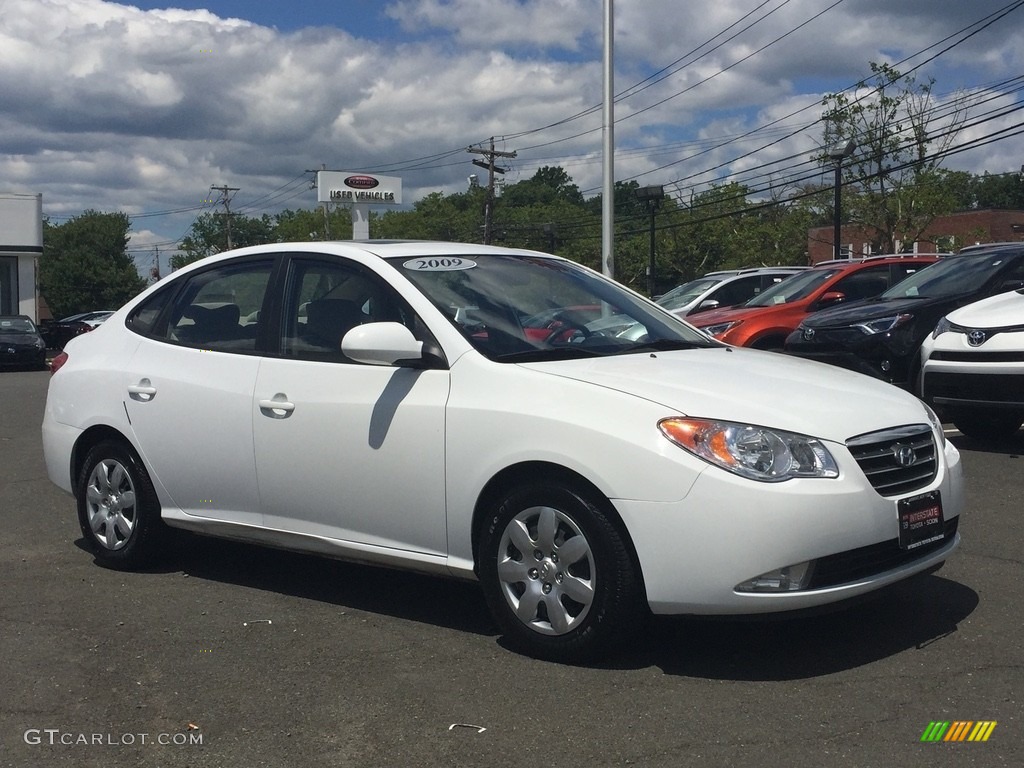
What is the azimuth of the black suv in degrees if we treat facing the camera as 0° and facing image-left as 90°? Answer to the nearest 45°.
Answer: approximately 45°

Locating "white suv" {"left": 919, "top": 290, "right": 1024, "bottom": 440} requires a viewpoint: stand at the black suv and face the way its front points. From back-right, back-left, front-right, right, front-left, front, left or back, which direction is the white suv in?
front-left

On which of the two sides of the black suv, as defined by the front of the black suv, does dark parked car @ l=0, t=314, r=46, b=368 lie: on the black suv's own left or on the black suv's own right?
on the black suv's own right

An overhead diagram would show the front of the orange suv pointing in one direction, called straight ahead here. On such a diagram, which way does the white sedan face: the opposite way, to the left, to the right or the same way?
to the left

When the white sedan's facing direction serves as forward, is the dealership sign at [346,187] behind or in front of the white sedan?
behind

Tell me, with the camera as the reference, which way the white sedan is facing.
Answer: facing the viewer and to the right of the viewer

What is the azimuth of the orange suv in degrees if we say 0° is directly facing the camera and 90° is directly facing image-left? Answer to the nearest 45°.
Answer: approximately 45°

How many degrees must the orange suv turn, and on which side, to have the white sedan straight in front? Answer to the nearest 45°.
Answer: approximately 45° to its left

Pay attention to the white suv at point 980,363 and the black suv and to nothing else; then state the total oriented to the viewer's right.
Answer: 0

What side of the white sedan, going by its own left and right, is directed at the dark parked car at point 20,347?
back

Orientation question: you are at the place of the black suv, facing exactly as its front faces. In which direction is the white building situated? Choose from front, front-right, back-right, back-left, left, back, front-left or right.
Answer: right
